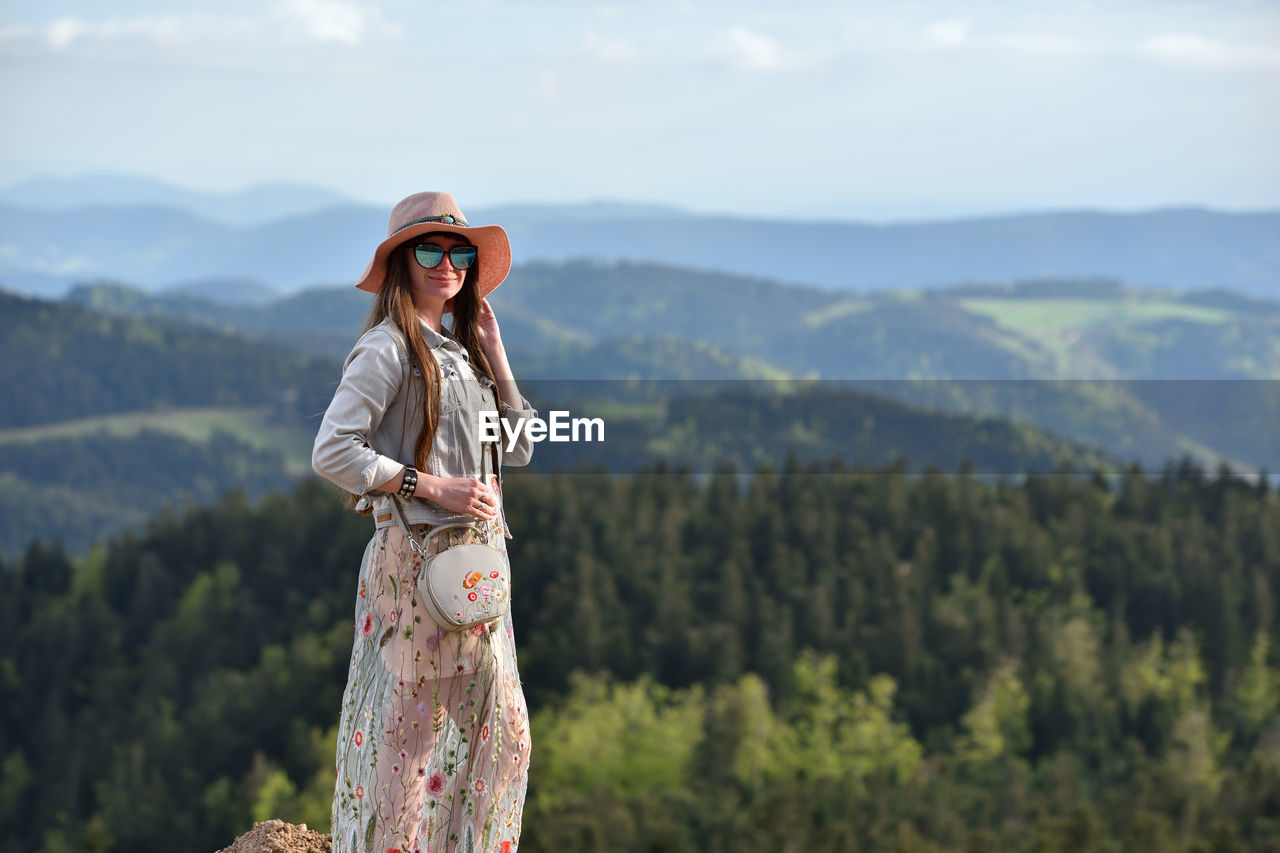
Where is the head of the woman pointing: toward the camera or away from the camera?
toward the camera

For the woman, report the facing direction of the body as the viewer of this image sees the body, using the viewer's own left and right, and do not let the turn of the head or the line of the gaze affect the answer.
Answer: facing the viewer and to the right of the viewer
